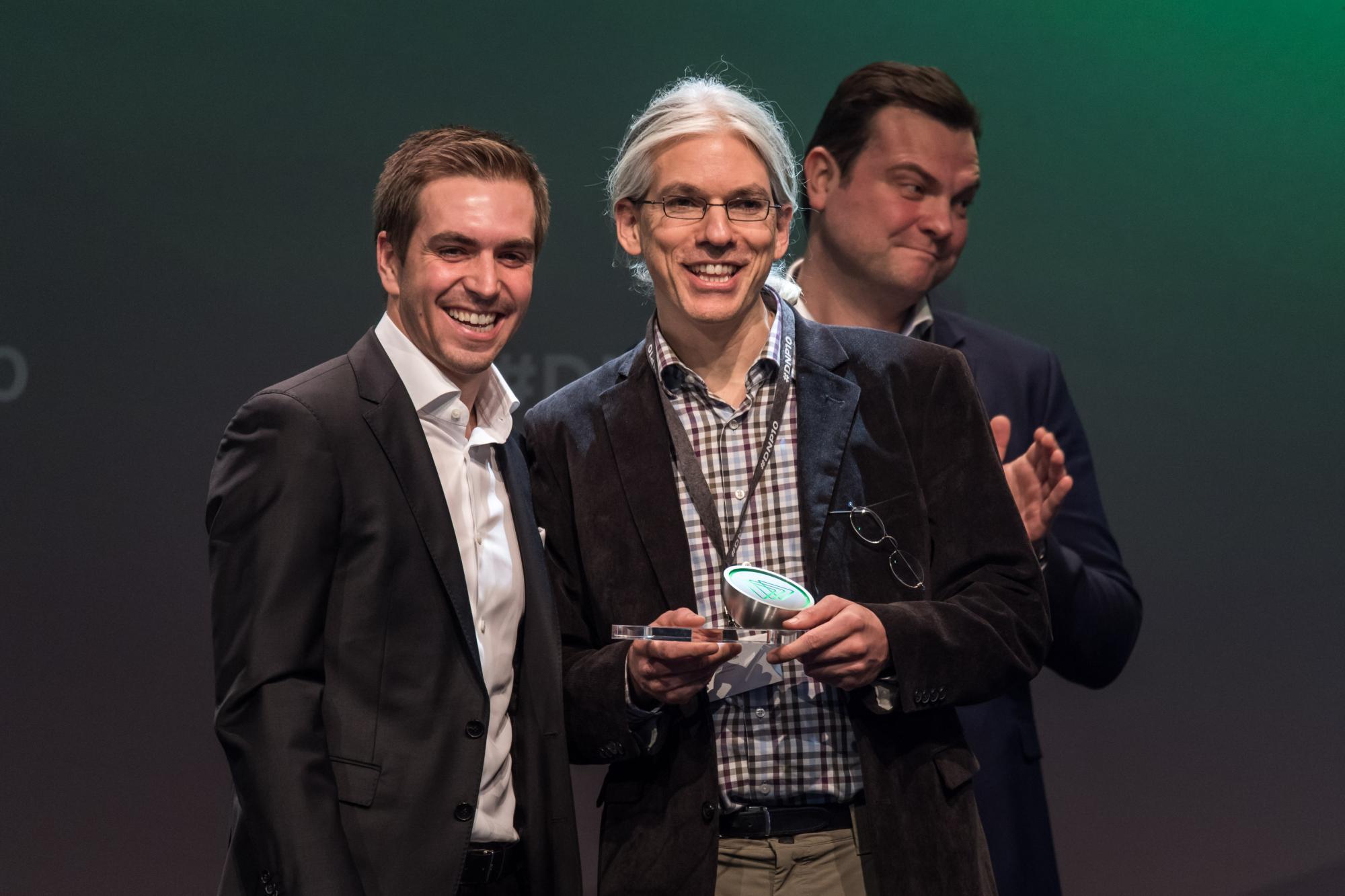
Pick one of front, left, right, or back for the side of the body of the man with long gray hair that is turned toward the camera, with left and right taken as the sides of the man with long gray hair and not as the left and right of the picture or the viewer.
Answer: front

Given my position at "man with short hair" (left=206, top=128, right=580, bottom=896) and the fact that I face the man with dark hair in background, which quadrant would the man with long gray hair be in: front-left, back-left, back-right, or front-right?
front-right

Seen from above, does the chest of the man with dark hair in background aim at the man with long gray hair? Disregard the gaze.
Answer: no

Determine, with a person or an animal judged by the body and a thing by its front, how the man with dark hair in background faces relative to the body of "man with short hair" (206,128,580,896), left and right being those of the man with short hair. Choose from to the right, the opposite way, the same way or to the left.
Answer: the same way

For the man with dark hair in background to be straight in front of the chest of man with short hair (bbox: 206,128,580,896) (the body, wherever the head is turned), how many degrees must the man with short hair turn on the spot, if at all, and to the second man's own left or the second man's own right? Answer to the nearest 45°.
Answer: approximately 90° to the second man's own left

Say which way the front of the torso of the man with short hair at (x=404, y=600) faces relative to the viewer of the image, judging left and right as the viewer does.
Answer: facing the viewer and to the right of the viewer

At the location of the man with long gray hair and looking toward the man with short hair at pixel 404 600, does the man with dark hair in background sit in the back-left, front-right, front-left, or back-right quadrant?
back-right

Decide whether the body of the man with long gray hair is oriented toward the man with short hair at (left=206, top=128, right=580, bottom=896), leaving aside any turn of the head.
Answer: no

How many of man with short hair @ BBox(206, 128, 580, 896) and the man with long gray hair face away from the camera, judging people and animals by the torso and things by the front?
0

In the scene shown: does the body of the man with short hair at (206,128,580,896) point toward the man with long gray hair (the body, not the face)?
no

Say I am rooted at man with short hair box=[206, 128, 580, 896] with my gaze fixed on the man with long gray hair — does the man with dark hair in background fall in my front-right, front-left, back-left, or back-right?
front-left

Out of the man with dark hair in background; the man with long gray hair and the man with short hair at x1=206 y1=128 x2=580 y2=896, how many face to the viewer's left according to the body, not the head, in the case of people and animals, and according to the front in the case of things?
0

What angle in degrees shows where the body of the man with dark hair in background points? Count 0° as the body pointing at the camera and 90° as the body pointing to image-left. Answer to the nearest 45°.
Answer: approximately 315°

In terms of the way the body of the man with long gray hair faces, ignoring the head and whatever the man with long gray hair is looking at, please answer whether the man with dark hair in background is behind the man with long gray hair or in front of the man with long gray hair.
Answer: behind

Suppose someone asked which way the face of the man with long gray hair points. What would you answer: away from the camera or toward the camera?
toward the camera
